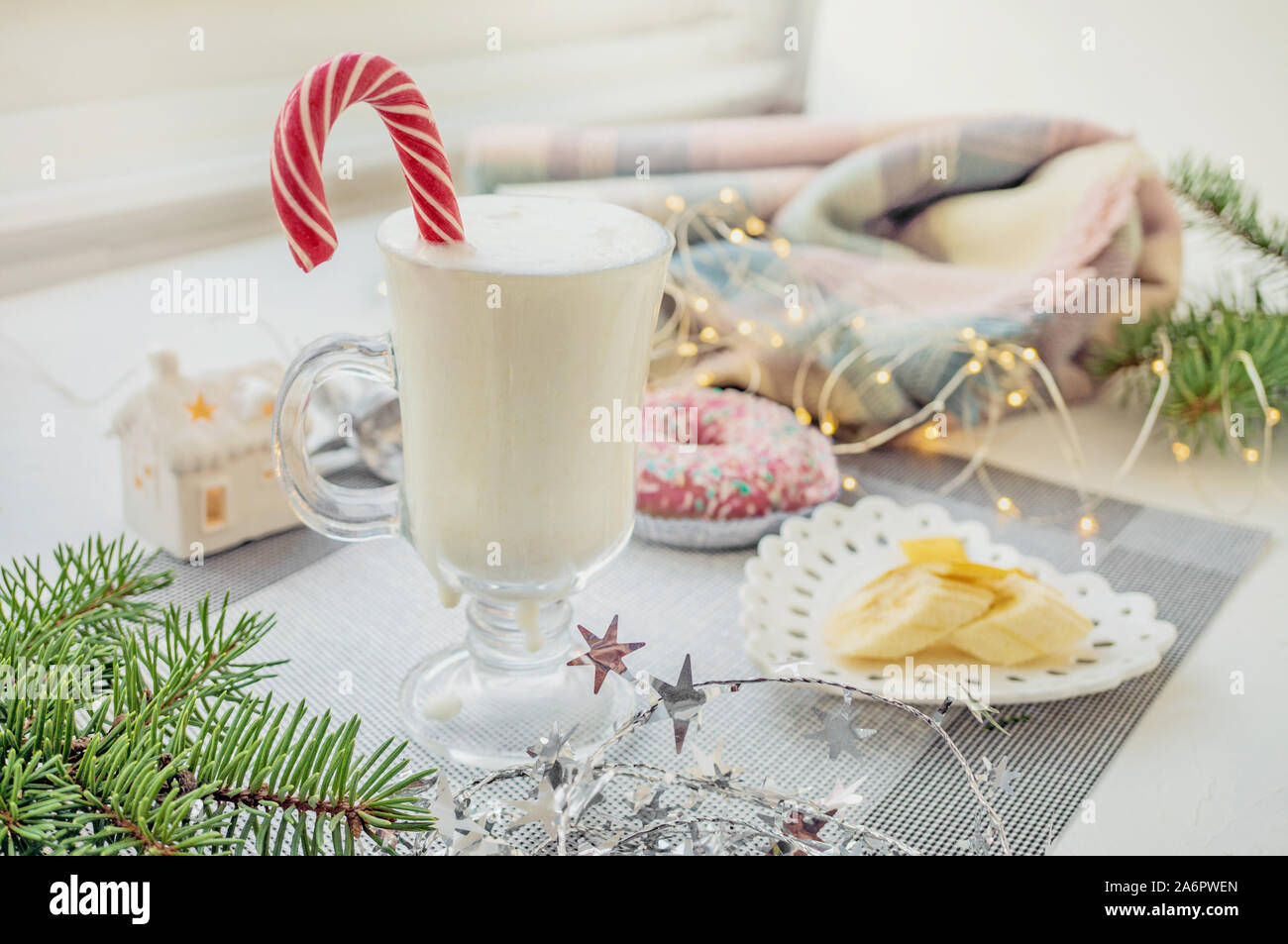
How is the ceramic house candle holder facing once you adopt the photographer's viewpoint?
facing the viewer and to the right of the viewer
